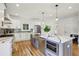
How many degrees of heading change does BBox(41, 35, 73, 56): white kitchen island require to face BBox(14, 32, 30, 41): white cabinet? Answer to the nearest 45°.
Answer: approximately 45° to its right

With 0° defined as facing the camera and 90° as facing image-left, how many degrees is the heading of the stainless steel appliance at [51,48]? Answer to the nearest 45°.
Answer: approximately 45°

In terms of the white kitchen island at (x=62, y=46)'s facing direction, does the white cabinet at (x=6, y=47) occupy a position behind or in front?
in front

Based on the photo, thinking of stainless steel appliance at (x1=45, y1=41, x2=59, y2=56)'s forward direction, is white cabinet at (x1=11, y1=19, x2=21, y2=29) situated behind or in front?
in front

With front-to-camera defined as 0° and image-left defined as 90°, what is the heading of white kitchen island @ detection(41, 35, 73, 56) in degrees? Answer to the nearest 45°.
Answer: approximately 45°

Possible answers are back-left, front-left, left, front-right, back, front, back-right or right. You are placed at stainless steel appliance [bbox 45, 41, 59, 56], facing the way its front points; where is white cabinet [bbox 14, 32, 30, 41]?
front-right

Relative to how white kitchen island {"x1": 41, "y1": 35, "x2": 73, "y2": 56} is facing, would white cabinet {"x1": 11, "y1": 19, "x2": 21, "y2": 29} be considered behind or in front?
in front
